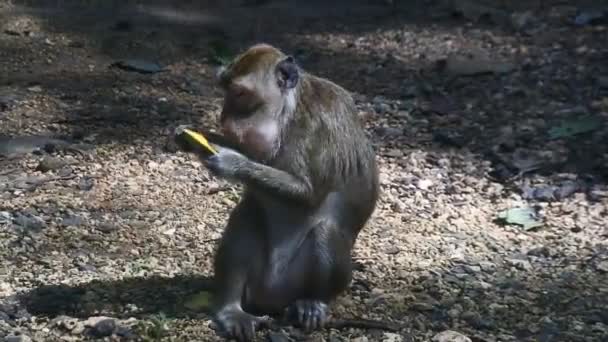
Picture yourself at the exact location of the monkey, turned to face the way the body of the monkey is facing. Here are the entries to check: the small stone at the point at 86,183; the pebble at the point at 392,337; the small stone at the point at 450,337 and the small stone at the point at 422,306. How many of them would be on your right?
1

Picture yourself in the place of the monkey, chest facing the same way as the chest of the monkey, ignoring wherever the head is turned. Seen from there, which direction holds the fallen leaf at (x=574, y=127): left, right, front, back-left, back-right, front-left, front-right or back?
back

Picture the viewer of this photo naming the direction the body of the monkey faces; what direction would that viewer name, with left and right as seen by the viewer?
facing the viewer and to the left of the viewer

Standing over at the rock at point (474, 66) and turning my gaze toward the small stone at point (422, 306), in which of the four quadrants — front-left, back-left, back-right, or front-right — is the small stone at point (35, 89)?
front-right

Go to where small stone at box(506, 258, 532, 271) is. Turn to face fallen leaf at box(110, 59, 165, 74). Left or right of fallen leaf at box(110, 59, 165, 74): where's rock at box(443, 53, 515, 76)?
right

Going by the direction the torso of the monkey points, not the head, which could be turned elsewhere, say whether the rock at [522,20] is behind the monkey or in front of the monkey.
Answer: behind

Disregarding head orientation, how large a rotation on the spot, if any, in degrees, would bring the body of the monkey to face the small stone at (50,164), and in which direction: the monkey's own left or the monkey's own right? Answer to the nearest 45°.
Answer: approximately 90° to the monkey's own right

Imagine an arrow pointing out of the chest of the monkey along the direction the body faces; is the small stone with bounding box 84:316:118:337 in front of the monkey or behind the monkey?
in front

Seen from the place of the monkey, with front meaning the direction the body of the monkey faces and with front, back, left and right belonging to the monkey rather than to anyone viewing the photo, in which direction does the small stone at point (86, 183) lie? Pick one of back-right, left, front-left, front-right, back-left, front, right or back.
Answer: right

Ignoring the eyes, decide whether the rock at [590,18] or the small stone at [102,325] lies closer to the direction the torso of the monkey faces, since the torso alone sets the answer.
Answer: the small stone

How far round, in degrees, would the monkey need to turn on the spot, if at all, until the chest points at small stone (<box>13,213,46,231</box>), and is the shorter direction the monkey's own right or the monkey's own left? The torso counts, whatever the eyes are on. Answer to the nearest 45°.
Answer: approximately 90° to the monkey's own right

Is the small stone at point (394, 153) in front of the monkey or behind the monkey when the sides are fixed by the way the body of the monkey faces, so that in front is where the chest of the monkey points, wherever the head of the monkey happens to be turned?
behind

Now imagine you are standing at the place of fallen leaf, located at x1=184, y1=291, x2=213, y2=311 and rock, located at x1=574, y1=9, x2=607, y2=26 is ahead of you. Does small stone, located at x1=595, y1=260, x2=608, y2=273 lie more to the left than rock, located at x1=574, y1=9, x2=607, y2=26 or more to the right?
right
